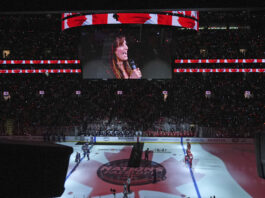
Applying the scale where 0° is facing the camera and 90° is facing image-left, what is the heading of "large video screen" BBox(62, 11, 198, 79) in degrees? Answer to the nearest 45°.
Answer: approximately 0°
